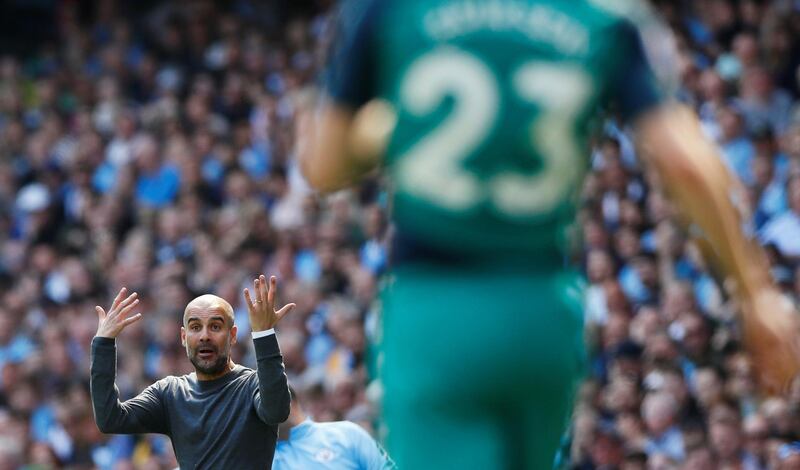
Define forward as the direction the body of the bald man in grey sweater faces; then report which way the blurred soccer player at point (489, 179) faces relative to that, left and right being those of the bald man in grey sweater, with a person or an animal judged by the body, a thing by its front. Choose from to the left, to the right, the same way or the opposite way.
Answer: the opposite way

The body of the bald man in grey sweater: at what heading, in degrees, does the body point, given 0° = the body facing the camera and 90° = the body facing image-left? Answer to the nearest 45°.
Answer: approximately 0°

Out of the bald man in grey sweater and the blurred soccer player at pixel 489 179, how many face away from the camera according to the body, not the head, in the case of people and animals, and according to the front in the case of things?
1

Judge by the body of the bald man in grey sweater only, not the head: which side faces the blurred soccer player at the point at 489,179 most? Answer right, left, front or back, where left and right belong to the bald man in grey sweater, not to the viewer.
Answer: front

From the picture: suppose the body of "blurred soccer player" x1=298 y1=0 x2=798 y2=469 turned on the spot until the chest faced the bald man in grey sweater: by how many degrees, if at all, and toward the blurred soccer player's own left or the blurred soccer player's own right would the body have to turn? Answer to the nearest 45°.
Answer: approximately 45° to the blurred soccer player's own left

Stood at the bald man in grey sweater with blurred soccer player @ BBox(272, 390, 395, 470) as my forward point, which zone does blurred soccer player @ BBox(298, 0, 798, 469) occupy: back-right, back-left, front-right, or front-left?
back-right

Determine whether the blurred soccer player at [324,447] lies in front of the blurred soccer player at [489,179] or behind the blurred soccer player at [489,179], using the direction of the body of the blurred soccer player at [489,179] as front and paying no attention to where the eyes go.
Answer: in front

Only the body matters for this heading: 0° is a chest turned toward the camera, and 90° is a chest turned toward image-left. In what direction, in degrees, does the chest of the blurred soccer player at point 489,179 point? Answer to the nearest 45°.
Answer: approximately 180°
